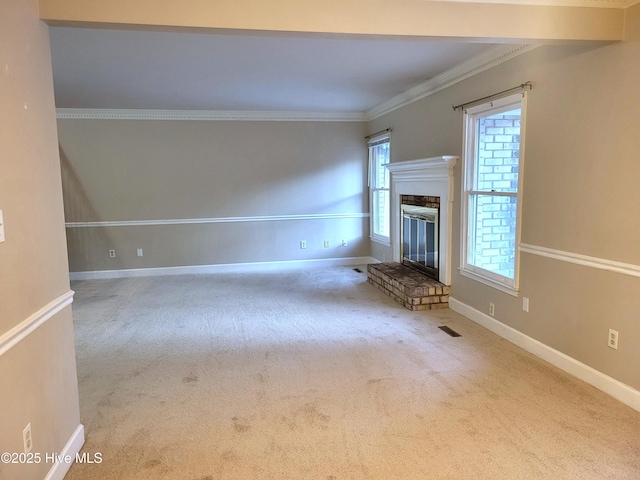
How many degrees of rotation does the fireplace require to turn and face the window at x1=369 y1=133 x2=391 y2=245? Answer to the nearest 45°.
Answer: approximately 135° to its right

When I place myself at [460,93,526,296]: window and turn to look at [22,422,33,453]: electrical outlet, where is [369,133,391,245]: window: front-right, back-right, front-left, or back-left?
back-right

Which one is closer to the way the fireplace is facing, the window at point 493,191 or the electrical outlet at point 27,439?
the electrical outlet

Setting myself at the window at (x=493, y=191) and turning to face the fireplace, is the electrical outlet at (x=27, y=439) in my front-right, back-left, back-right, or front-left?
back-left

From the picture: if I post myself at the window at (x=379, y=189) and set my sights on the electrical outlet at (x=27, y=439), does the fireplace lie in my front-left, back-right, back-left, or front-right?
front-left

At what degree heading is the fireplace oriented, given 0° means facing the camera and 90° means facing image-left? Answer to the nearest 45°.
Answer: approximately 45°

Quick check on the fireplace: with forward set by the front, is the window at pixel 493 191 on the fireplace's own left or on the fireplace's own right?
on the fireplace's own left

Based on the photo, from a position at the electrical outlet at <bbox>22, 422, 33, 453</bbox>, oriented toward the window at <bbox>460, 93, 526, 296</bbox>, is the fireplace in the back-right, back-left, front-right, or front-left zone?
front-left

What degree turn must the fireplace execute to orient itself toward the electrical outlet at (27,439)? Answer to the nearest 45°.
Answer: approximately 45° to its left
